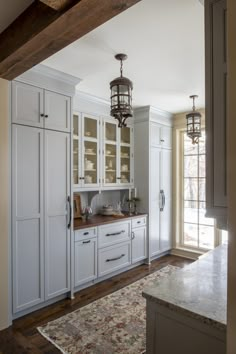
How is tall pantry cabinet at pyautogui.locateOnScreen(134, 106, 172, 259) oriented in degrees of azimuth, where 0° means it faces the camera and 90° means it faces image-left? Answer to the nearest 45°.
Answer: approximately 315°

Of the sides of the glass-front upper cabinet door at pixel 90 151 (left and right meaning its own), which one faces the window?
left

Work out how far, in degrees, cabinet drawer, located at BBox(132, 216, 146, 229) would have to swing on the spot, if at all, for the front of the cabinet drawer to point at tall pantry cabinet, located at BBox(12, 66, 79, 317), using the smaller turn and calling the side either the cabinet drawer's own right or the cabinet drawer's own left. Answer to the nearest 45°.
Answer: approximately 90° to the cabinet drawer's own right

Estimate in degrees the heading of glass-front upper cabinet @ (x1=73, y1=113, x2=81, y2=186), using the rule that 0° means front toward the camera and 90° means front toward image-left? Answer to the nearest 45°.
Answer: approximately 315°

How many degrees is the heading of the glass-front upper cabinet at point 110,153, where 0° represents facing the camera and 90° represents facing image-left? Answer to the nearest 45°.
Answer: approximately 315°
